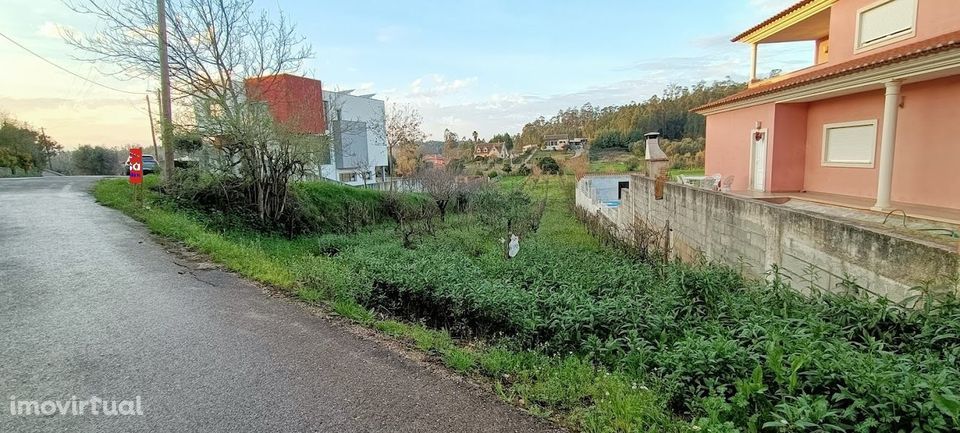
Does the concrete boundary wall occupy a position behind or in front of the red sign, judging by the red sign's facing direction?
in front

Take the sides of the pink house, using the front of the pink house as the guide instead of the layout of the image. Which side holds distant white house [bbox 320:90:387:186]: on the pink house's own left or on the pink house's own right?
on the pink house's own right

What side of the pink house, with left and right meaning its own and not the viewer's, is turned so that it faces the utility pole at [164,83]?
front

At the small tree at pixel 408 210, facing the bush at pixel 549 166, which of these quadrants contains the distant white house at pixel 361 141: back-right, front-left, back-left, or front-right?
front-left

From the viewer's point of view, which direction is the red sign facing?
toward the camera

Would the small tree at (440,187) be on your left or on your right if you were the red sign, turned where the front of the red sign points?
on your left

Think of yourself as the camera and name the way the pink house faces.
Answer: facing the viewer and to the left of the viewer

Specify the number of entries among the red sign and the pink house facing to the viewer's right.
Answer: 0

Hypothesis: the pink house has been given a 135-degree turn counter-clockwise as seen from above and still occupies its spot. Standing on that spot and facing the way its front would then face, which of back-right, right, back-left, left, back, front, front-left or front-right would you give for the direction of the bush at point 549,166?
back-left
